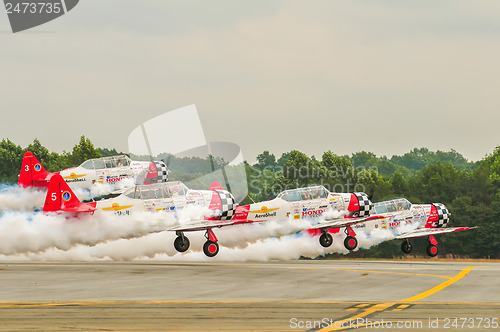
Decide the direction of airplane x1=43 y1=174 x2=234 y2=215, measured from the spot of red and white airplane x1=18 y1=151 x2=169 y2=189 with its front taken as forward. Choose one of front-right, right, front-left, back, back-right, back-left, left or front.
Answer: right

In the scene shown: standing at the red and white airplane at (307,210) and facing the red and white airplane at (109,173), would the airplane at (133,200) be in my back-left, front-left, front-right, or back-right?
front-left

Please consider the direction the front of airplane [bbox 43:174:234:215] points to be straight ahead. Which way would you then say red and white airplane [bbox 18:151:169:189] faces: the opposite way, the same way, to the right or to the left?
the same way

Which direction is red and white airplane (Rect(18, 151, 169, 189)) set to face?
to the viewer's right

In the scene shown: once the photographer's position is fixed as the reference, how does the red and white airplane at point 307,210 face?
facing to the right of the viewer

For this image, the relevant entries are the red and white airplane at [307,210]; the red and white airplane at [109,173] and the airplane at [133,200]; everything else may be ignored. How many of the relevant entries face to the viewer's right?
3

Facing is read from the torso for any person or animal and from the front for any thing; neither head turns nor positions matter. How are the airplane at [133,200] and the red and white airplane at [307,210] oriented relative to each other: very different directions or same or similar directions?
same or similar directions

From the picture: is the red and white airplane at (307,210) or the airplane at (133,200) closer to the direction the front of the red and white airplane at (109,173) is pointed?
the red and white airplane

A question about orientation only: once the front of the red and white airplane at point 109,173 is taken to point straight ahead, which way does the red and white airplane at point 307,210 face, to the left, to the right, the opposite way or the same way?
the same way

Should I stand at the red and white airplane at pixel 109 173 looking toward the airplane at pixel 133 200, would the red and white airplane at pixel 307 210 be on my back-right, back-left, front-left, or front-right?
front-left

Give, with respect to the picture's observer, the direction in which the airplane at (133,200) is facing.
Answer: facing to the right of the viewer

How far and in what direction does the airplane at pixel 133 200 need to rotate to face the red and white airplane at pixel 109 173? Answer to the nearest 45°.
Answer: approximately 90° to its left

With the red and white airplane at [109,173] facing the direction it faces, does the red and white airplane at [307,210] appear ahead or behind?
ahead

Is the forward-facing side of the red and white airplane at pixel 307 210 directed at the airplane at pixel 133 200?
no

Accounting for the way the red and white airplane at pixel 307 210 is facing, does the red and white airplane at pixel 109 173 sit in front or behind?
behind

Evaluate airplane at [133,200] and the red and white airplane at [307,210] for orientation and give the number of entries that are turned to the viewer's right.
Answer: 2
